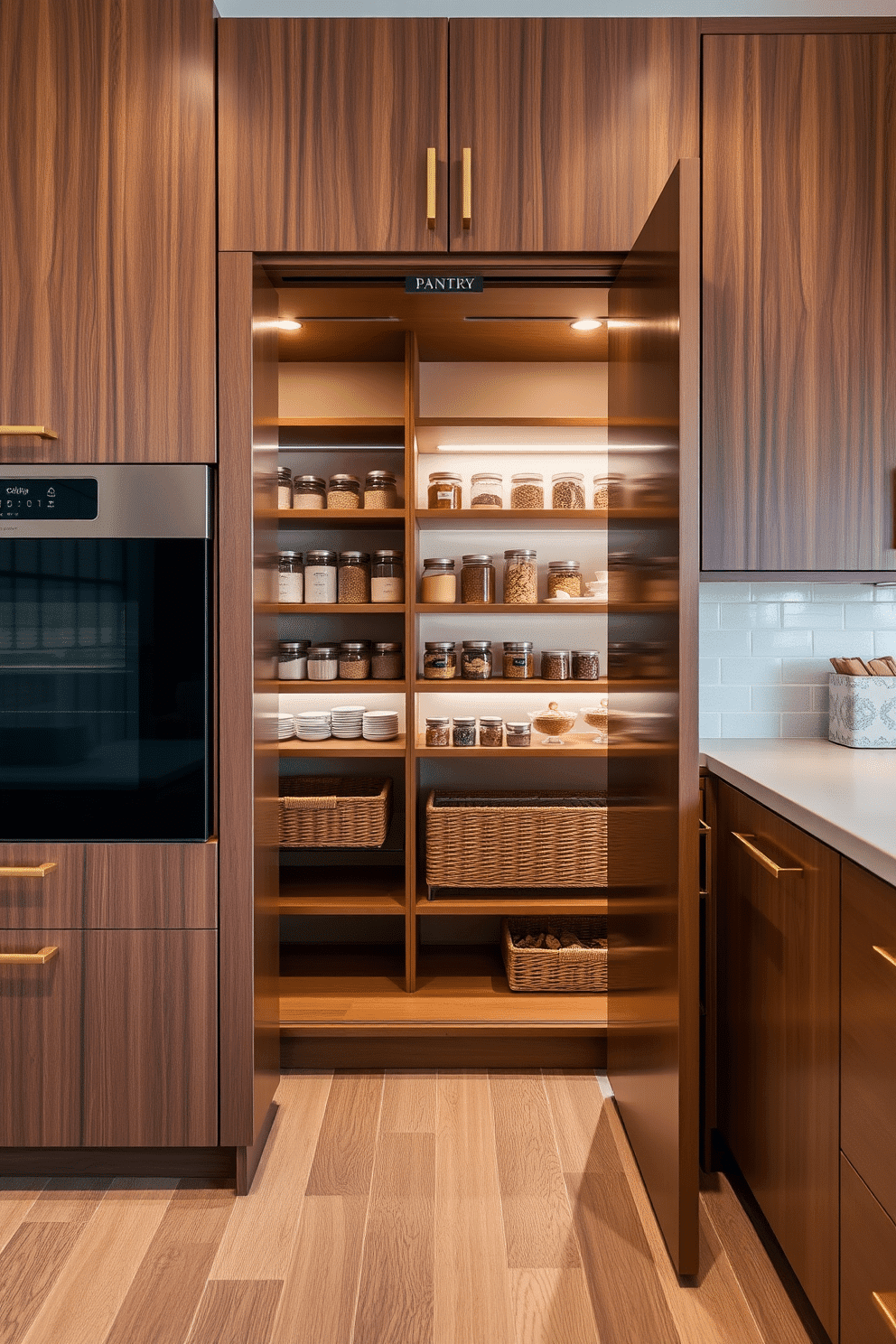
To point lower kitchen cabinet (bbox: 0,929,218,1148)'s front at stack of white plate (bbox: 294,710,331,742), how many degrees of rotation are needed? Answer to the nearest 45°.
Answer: approximately 135° to its left

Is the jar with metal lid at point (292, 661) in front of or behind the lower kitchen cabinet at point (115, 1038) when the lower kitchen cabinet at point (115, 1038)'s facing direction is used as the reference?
behind

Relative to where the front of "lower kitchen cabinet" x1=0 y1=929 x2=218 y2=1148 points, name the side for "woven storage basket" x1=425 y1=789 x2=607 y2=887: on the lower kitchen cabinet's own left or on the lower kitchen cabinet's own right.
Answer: on the lower kitchen cabinet's own left

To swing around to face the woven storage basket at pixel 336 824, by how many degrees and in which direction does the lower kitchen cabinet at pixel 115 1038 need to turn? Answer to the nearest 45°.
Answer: approximately 135° to its left

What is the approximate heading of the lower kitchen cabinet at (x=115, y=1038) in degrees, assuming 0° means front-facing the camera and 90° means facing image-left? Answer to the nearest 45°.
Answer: approximately 0°

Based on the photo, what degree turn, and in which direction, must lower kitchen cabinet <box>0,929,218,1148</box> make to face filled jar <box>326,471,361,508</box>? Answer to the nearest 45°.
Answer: approximately 135° to its left

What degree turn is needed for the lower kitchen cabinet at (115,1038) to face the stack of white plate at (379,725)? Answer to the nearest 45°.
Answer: approximately 135° to its left

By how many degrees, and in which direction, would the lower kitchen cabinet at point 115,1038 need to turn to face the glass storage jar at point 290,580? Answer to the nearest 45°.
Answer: approximately 135° to its left

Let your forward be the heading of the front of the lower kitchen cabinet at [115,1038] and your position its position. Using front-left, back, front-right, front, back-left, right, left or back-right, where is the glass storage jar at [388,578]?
back-left
